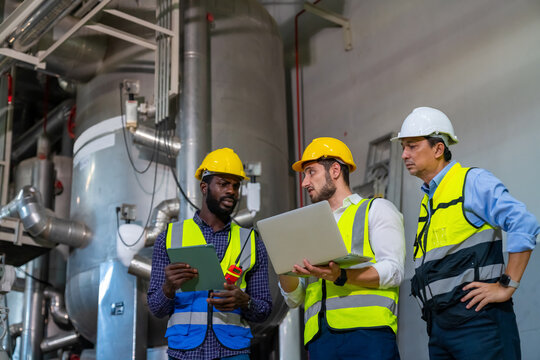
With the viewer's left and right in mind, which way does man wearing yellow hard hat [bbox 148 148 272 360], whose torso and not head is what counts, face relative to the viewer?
facing the viewer

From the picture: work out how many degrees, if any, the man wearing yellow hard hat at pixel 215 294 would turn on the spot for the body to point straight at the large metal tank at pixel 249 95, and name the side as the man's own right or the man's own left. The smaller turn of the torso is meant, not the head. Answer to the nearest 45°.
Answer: approximately 180°

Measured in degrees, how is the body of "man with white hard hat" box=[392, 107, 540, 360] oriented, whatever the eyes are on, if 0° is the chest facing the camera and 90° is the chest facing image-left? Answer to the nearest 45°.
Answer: approximately 45°

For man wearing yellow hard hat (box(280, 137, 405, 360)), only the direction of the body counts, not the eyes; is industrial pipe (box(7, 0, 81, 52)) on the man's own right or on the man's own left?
on the man's own right

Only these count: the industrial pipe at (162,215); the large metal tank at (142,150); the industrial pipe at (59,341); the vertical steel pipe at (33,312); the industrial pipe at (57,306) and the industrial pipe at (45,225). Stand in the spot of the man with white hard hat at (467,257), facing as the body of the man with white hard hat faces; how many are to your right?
6

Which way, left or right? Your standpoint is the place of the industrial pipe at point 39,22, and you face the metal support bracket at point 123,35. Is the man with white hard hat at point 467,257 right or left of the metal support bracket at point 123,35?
right

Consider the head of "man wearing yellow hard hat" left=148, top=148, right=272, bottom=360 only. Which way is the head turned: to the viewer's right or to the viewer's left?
to the viewer's right

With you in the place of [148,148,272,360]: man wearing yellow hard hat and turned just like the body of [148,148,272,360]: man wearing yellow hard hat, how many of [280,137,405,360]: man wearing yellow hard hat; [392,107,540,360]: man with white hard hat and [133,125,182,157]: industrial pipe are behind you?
1

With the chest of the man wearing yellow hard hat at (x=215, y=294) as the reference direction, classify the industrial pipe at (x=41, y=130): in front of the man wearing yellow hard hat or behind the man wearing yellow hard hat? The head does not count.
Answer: behind

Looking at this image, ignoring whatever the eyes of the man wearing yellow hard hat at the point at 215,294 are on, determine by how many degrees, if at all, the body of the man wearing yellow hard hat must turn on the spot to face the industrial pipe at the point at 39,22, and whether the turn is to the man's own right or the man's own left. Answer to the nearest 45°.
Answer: approximately 135° to the man's own right

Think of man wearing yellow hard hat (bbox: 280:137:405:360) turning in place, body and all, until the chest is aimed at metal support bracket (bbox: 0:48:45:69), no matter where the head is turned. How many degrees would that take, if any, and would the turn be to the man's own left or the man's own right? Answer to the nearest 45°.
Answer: approximately 90° to the man's own right

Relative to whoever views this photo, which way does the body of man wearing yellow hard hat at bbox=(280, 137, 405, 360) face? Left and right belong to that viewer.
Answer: facing the viewer and to the left of the viewer

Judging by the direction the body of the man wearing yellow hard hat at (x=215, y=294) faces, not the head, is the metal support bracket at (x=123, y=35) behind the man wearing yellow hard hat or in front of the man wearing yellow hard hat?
behind
